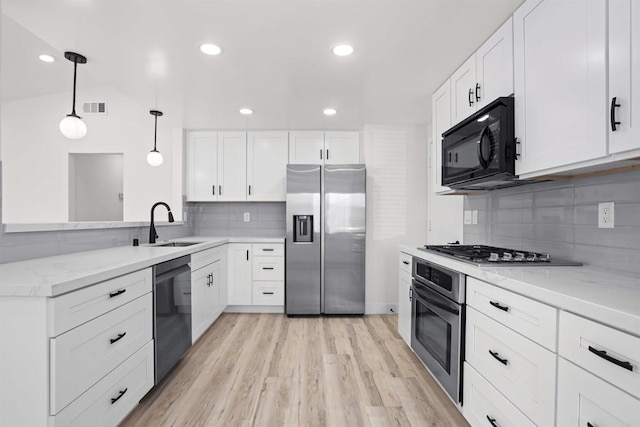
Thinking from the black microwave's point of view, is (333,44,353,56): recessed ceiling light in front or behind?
in front

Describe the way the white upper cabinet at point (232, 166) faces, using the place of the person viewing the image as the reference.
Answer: facing the viewer

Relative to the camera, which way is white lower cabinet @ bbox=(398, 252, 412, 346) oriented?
to the viewer's left

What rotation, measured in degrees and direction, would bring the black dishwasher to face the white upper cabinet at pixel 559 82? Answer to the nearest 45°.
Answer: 0° — it already faces it

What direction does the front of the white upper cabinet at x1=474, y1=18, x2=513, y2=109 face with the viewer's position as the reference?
facing the viewer and to the left of the viewer

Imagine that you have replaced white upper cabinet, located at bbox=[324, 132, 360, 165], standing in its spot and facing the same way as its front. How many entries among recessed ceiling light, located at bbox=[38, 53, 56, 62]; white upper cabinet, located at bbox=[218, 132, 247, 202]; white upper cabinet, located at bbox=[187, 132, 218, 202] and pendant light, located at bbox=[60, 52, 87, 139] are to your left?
0

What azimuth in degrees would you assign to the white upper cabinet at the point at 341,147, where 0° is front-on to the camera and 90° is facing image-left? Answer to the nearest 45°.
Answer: approximately 0°

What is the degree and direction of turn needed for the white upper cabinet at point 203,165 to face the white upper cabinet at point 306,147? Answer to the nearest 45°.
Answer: approximately 45° to its left

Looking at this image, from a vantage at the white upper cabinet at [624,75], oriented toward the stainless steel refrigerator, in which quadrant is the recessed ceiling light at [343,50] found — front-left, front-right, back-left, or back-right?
front-left

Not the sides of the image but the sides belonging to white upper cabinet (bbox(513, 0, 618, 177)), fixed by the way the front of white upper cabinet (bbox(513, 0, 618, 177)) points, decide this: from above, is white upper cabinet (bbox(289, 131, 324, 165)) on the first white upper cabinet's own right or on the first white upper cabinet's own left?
on the first white upper cabinet's own right

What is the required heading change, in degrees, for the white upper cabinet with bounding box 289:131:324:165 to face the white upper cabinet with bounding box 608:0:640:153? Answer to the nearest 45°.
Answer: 0° — it already faces it

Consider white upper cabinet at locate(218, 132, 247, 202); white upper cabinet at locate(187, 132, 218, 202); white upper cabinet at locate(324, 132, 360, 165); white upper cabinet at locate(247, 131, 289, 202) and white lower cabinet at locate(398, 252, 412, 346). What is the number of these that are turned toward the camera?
4

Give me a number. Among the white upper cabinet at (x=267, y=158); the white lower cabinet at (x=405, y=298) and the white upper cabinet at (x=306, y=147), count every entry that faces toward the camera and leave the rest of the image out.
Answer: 2

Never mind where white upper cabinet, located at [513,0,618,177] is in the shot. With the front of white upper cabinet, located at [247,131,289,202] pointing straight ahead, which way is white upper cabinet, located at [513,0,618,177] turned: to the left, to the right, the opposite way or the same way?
to the right

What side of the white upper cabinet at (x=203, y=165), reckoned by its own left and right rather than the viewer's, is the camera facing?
front

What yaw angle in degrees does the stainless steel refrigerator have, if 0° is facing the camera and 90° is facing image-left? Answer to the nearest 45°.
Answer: approximately 0°

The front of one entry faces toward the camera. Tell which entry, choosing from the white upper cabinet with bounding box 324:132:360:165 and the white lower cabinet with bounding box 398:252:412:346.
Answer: the white upper cabinet

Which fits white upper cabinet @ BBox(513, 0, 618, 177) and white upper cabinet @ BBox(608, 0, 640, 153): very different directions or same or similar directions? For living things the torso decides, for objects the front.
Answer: same or similar directions

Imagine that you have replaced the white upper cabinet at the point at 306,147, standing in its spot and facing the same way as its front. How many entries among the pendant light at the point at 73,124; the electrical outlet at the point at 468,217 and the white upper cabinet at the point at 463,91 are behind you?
0

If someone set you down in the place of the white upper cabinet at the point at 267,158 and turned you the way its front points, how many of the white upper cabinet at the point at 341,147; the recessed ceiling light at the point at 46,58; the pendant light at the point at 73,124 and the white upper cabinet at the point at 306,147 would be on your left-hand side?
2
